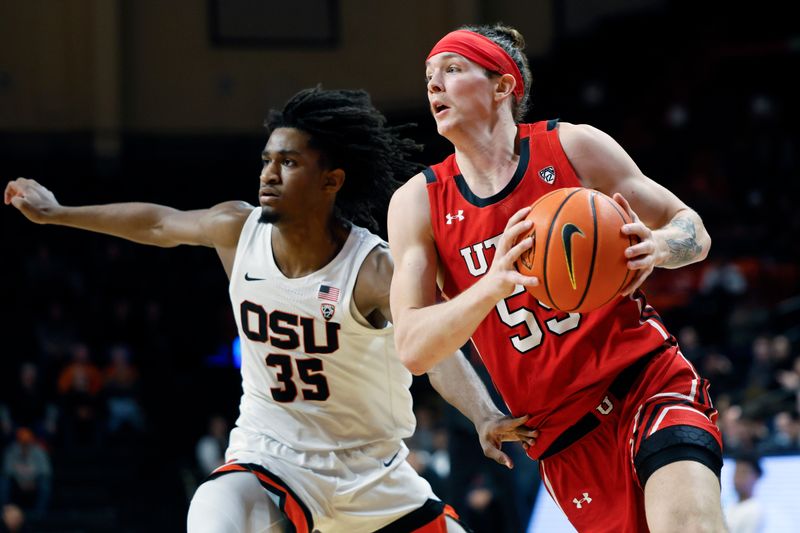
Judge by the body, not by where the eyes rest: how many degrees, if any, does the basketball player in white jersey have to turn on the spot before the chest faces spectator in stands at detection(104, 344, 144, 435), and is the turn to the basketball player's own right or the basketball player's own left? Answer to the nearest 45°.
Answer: approximately 135° to the basketball player's own right

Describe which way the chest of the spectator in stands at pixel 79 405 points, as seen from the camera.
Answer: toward the camera

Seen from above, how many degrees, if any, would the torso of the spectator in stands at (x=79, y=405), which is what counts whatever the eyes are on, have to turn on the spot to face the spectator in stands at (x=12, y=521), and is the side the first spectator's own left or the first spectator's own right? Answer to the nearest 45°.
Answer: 0° — they already face them

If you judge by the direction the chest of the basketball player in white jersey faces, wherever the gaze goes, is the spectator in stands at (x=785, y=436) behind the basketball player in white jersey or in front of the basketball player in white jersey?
behind

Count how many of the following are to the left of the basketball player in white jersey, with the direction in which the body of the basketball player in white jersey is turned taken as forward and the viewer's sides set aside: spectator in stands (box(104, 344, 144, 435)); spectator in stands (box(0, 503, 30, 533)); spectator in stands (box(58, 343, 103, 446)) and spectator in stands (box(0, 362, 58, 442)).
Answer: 0

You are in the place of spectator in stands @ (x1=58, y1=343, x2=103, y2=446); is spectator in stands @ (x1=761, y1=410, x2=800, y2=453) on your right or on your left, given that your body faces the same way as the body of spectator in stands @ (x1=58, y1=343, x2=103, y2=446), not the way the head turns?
on your left

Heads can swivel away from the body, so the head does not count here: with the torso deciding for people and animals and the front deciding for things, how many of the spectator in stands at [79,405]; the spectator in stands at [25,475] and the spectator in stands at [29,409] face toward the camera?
3

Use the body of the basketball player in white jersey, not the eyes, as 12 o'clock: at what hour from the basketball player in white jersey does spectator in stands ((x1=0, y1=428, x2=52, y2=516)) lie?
The spectator in stands is roughly at 4 o'clock from the basketball player in white jersey.

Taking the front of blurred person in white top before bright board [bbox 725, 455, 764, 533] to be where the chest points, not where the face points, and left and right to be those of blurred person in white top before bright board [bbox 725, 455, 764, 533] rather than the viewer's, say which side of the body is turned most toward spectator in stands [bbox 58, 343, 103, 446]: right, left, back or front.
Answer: right

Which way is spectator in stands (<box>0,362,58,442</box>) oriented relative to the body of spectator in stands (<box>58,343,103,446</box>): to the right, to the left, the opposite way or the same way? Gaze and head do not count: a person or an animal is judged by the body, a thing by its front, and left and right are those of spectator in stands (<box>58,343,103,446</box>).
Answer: the same way

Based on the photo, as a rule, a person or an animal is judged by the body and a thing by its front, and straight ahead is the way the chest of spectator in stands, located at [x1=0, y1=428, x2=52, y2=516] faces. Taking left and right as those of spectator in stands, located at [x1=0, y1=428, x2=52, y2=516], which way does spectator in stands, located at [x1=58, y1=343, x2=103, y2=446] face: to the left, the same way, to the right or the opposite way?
the same way

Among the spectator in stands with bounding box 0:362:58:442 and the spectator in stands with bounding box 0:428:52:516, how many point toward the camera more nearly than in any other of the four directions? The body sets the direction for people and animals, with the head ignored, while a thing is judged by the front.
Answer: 2

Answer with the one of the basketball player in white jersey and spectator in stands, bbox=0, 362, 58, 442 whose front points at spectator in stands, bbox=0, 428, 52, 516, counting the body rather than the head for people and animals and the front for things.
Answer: spectator in stands, bbox=0, 362, 58, 442

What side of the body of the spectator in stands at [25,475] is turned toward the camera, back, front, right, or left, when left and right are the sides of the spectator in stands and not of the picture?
front

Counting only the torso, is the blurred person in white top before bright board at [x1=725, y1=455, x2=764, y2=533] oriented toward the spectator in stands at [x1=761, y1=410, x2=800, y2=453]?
no

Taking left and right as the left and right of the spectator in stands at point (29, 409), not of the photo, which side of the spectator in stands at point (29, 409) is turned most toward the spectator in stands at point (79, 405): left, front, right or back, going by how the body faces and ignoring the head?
left
